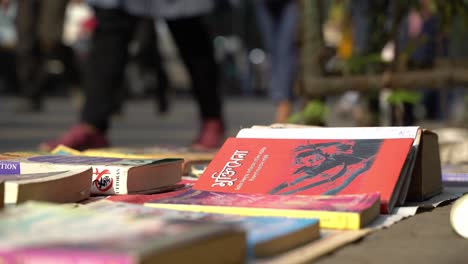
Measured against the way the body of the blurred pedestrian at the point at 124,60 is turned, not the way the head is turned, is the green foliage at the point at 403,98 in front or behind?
behind

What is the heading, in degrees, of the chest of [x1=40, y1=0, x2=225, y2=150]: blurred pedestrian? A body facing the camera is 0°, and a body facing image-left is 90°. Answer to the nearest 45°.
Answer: approximately 90°

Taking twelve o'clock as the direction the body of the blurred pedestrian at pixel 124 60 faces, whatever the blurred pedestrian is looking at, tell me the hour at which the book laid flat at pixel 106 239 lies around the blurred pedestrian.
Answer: The book laid flat is roughly at 9 o'clock from the blurred pedestrian.

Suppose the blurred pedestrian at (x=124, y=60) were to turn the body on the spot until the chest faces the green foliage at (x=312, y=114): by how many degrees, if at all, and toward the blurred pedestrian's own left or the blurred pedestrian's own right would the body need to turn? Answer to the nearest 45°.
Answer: approximately 135° to the blurred pedestrian's own left

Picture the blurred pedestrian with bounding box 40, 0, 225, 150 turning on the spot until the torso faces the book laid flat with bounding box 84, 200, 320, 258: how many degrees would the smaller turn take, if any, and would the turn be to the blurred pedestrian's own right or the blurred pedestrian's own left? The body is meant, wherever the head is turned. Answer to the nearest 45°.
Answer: approximately 90° to the blurred pedestrian's own left

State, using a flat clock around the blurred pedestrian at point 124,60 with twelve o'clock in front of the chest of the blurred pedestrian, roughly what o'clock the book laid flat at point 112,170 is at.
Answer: The book laid flat is roughly at 9 o'clock from the blurred pedestrian.
